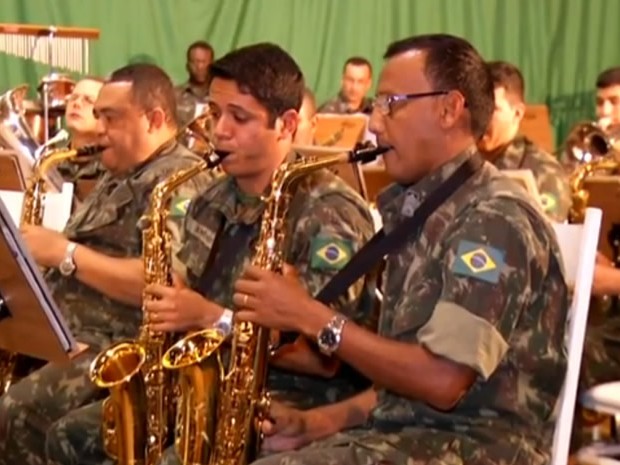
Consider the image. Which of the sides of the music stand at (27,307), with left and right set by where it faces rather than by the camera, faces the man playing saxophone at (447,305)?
front
